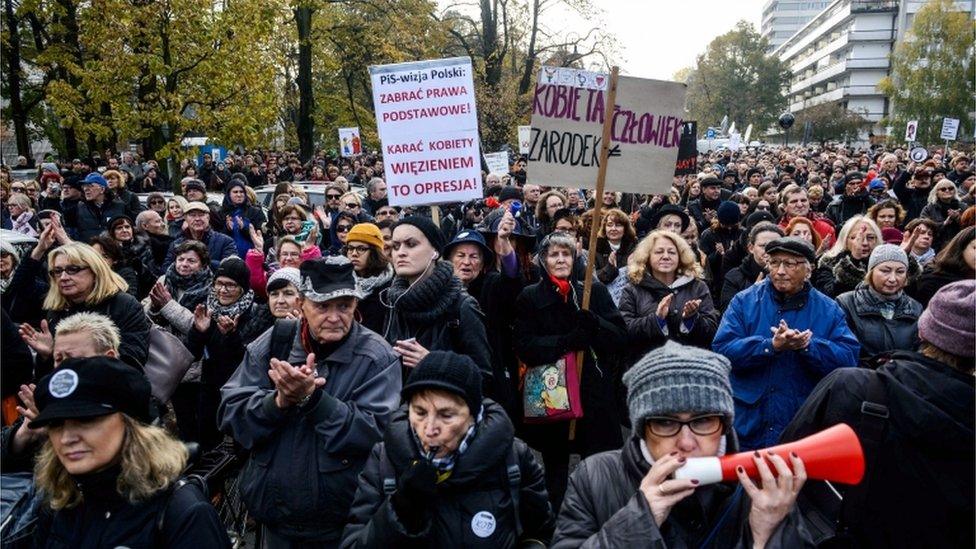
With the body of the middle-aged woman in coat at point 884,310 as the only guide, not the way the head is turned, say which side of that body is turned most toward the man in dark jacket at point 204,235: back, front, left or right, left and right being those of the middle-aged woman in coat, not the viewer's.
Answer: right

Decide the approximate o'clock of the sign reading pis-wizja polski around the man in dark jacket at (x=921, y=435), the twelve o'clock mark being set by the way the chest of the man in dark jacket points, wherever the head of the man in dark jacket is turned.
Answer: The sign reading pis-wizja polski is roughly at 10 o'clock from the man in dark jacket.

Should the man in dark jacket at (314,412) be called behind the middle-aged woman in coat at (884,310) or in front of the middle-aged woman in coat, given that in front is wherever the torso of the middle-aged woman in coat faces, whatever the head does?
in front

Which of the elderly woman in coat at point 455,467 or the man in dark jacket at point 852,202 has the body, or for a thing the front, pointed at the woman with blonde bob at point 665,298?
the man in dark jacket

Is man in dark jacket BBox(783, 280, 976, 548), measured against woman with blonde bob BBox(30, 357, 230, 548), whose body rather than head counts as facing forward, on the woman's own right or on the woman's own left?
on the woman's own left

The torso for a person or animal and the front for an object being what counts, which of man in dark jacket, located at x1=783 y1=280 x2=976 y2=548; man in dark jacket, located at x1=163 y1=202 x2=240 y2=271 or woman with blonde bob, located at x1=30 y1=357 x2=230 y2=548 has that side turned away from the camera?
man in dark jacket, located at x1=783 y1=280 x2=976 y2=548

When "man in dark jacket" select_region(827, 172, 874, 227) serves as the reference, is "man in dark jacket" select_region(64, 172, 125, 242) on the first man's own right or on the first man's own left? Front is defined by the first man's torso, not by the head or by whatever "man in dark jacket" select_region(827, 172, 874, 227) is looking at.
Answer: on the first man's own right

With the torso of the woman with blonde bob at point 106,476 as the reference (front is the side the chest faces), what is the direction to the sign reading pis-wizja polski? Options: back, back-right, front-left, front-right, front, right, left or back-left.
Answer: back

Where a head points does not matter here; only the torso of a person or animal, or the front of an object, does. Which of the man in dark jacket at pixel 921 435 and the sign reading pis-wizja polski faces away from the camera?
the man in dark jacket

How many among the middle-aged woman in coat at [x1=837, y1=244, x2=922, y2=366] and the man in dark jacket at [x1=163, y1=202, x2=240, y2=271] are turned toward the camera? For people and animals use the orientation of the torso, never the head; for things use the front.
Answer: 2

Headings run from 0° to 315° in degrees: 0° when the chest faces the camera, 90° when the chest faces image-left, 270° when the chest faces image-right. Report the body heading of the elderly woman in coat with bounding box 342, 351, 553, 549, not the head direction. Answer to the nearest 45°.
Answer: approximately 0°

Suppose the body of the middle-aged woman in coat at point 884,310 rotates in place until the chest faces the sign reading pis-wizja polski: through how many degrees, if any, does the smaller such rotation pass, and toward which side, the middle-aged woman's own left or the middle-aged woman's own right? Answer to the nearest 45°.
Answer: approximately 90° to the middle-aged woman's own right

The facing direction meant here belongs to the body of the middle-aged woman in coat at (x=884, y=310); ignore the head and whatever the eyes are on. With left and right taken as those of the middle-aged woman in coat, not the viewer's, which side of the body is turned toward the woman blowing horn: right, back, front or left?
front

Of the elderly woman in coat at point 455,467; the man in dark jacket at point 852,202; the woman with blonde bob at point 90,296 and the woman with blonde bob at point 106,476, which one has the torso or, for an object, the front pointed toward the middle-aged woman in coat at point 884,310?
the man in dark jacket

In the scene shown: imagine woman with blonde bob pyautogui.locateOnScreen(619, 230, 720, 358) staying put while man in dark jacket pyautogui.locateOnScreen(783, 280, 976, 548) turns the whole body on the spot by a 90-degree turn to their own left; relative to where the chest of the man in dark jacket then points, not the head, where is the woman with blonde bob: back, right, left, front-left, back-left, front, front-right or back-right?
front-right

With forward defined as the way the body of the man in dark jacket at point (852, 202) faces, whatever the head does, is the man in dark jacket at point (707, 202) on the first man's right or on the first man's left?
on the first man's right

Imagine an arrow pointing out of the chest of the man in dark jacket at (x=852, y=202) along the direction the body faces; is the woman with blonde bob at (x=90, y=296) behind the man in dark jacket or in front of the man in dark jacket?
in front
